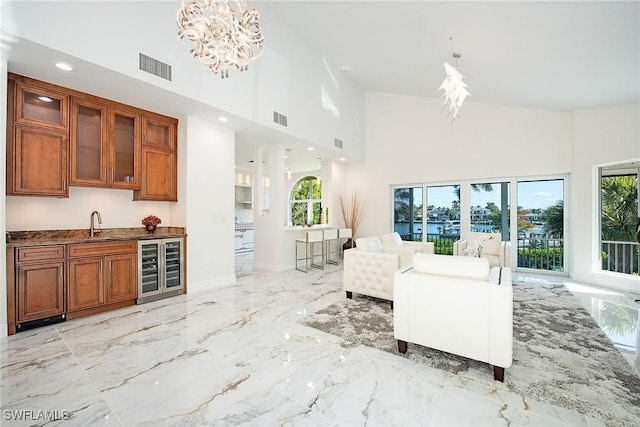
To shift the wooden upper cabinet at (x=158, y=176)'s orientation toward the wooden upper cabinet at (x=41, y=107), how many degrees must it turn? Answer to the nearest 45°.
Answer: approximately 90° to its right

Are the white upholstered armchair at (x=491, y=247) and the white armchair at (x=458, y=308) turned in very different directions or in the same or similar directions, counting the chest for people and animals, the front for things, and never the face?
very different directions

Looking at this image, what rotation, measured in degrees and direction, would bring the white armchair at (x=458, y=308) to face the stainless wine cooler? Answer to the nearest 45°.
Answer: approximately 135° to its left

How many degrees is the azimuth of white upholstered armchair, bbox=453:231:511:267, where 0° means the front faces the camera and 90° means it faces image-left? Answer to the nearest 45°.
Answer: approximately 45°

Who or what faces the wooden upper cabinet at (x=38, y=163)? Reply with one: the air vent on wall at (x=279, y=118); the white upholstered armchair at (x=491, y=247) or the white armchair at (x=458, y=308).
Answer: the white upholstered armchair

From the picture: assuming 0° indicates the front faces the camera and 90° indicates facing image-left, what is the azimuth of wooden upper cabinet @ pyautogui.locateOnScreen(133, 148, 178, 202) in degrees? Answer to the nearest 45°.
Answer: approximately 315°

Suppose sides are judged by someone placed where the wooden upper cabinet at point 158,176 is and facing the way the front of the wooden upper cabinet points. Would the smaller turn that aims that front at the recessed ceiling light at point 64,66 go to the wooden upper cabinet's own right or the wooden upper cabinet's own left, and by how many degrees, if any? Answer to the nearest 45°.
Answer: approximately 90° to the wooden upper cabinet's own right
